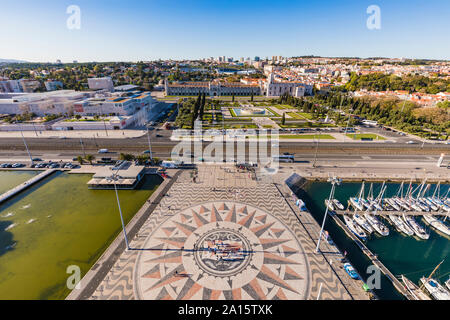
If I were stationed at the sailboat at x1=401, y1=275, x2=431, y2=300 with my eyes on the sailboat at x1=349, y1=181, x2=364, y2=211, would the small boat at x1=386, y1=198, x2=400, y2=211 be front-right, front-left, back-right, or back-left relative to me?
front-right

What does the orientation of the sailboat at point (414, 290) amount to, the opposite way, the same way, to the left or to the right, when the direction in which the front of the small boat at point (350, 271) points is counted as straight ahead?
the same way

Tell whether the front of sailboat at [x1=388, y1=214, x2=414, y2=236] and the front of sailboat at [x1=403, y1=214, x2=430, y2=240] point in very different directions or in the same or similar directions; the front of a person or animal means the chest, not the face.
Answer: same or similar directions

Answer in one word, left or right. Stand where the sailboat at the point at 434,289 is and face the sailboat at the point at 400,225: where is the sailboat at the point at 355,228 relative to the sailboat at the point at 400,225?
left

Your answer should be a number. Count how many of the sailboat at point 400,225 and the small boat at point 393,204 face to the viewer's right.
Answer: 0

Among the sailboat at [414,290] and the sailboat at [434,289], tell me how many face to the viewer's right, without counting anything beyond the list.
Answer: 0

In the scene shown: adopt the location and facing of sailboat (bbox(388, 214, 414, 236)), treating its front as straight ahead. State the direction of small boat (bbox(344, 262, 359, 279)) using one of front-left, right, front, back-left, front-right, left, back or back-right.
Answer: back-left

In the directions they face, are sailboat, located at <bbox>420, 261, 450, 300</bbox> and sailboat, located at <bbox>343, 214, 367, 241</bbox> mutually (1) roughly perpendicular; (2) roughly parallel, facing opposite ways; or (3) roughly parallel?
roughly parallel

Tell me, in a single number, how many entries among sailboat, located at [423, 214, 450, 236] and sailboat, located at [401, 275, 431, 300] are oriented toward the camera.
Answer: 0

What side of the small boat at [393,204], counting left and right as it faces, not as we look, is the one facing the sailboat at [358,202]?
left
